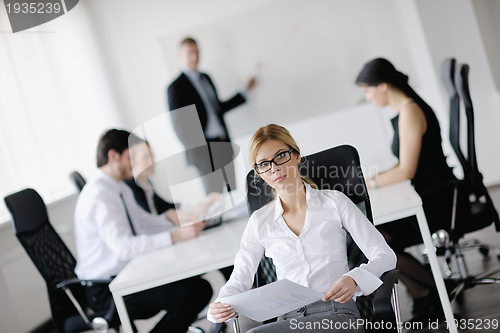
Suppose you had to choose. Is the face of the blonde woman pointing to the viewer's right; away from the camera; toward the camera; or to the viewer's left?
toward the camera

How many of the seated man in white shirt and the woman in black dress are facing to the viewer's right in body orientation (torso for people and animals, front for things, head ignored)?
1

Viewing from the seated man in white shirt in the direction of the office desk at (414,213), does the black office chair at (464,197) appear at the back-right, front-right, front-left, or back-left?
front-left

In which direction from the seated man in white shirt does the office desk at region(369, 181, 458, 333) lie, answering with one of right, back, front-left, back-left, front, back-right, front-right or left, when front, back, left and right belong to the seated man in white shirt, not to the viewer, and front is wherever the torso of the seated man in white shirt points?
front-right

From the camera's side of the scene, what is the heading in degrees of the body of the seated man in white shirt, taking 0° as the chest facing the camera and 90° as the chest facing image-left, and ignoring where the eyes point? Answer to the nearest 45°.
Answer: approximately 270°

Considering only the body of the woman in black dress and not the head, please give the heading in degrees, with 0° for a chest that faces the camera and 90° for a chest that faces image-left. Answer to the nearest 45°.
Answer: approximately 90°

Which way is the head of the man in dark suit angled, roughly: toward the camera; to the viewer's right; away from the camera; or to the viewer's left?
toward the camera

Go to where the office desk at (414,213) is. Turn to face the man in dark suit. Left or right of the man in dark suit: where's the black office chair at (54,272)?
left
